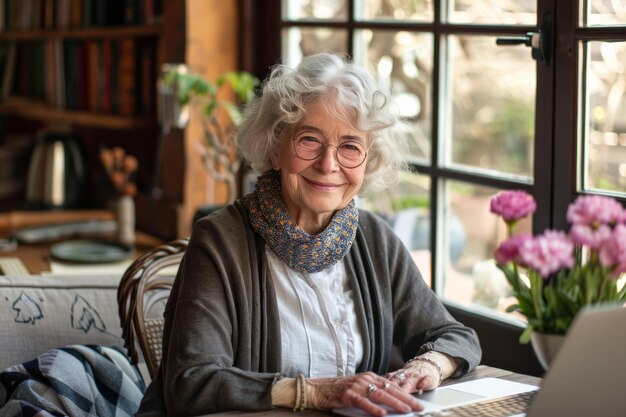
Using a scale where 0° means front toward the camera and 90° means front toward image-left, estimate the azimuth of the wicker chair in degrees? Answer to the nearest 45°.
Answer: approximately 315°

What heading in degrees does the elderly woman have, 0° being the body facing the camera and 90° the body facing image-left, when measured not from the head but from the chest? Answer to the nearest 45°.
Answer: approximately 315°

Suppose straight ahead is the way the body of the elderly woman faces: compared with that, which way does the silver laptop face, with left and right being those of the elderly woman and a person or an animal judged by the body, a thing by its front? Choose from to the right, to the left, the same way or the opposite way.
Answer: the opposite way

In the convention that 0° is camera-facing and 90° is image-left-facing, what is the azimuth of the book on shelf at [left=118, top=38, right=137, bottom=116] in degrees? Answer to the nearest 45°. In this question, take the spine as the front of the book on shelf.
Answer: approximately 0°

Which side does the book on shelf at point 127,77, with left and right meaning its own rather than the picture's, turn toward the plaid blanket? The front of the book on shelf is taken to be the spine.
front

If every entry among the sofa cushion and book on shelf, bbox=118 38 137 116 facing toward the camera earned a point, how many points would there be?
2

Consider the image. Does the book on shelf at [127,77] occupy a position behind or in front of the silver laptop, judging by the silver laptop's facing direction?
in front

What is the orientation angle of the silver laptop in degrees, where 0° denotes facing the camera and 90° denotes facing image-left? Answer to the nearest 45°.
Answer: approximately 135°

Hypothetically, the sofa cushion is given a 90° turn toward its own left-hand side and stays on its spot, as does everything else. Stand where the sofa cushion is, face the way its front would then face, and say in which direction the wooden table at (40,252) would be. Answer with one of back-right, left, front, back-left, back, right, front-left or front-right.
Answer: left
